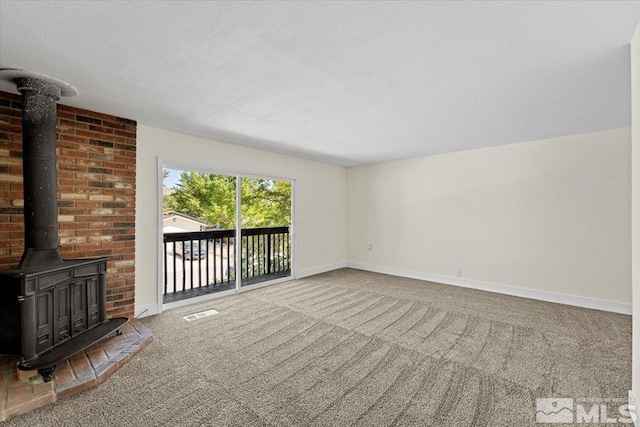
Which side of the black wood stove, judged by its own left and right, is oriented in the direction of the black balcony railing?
left

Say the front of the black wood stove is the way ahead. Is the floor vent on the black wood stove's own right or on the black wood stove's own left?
on the black wood stove's own left

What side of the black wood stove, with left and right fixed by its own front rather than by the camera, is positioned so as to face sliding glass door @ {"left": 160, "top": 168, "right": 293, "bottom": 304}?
left

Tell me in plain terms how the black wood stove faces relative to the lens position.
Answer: facing the viewer and to the right of the viewer
